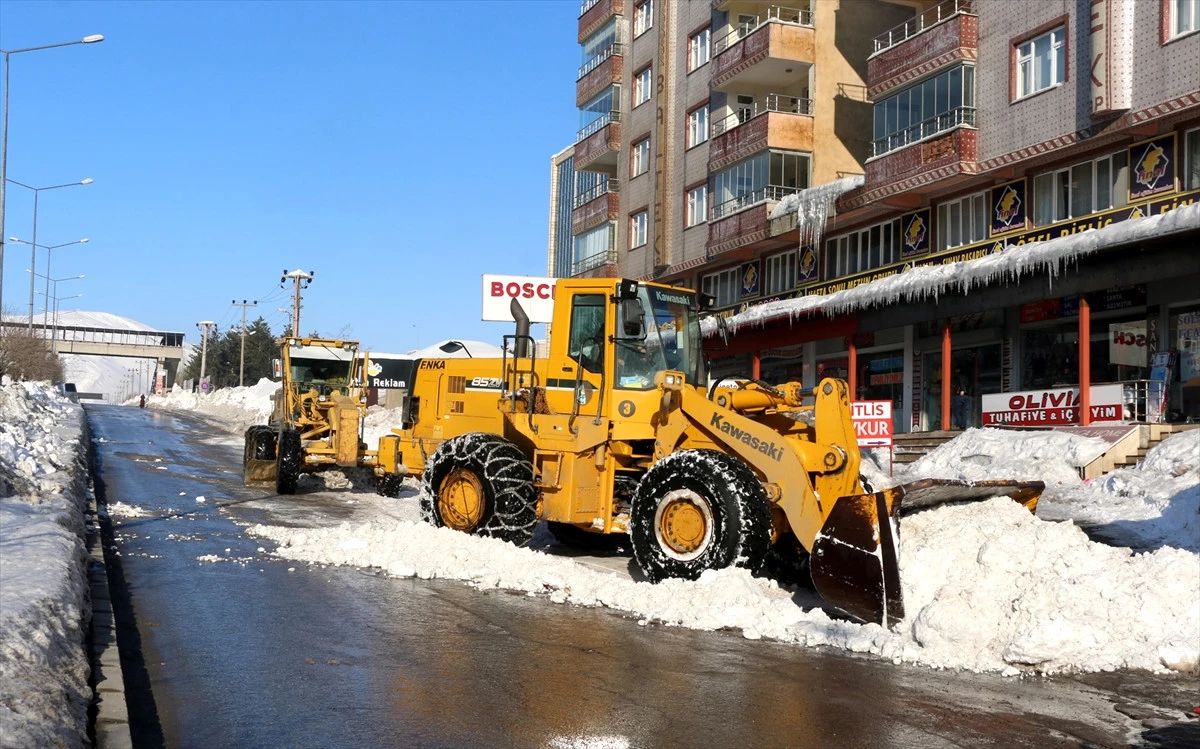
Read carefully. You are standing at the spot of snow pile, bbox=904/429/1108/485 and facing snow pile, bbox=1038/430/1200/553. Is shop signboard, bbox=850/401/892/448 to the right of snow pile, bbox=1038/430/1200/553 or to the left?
right

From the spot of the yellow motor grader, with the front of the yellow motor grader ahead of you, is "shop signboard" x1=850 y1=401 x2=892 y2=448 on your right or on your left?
on your left

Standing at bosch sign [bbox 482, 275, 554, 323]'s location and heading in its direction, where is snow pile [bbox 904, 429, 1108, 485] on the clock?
The snow pile is roughly at 10 o'clock from the bosch sign.

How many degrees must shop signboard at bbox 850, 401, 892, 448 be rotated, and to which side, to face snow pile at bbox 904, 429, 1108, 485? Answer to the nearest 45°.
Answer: approximately 135° to its left

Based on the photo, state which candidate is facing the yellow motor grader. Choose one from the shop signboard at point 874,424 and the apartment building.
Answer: the apartment building

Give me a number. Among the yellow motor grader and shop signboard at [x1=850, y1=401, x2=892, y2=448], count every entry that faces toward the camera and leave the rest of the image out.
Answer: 2

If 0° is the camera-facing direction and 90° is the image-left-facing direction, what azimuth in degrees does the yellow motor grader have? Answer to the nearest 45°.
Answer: approximately 0°

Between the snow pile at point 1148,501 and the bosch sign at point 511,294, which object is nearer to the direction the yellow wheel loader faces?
the snow pile

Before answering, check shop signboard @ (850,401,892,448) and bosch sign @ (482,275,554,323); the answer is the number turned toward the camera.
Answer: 2

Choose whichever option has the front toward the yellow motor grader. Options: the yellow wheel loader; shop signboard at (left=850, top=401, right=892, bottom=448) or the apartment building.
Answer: the apartment building

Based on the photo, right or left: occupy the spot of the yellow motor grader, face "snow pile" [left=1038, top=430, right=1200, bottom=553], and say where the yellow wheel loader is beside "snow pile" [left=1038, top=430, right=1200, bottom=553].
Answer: right
